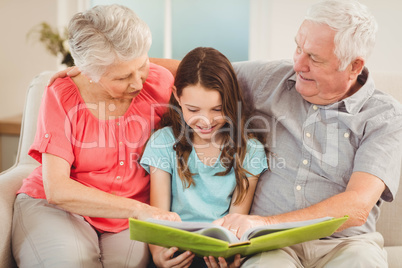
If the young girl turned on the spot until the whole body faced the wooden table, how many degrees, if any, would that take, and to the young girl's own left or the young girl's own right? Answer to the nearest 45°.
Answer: approximately 135° to the young girl's own right

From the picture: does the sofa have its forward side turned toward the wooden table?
no

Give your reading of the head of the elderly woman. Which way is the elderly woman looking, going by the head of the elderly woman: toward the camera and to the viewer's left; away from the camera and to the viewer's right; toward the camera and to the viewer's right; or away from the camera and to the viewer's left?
toward the camera and to the viewer's right

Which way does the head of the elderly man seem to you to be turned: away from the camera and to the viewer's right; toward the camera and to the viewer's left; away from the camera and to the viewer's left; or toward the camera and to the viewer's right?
toward the camera and to the viewer's left

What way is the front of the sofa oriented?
toward the camera

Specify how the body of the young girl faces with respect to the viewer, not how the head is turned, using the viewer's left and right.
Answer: facing the viewer
